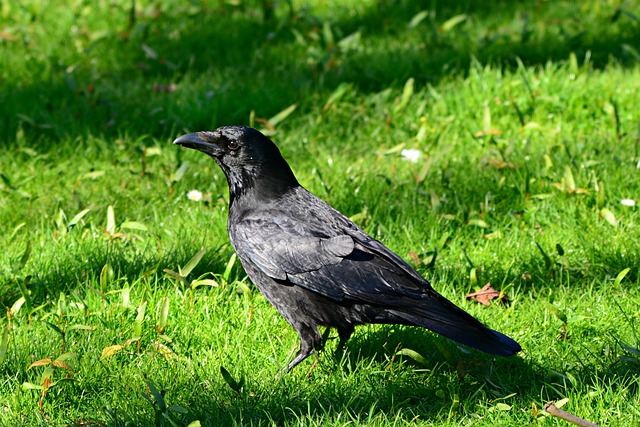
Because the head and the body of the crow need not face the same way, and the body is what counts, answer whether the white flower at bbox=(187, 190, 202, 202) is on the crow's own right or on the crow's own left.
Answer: on the crow's own right

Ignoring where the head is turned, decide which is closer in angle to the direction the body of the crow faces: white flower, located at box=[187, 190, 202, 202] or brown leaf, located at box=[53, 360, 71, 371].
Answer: the brown leaf

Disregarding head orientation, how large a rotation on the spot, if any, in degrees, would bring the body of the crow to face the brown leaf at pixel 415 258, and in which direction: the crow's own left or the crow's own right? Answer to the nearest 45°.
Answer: approximately 135° to the crow's own right

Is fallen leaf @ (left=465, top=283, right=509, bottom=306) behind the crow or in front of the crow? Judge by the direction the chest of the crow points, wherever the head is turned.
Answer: behind

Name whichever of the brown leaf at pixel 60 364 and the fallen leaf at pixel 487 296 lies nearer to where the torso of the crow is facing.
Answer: the brown leaf

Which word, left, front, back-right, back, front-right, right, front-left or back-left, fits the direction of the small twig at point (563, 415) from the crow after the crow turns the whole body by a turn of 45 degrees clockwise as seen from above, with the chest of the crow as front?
back

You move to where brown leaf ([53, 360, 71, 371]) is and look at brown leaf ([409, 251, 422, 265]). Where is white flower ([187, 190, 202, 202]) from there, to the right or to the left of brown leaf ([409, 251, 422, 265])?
left

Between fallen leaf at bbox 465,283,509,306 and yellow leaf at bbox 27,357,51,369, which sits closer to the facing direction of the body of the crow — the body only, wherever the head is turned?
the yellow leaf

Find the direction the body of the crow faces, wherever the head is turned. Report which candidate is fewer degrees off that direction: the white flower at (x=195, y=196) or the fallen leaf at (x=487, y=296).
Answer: the white flower

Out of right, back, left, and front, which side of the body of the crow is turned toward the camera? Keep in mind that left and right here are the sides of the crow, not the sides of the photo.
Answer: left
